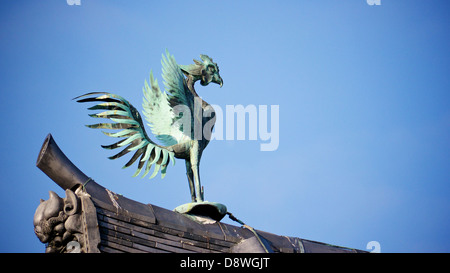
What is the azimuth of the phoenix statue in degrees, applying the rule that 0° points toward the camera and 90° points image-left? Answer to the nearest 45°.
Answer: approximately 270°
